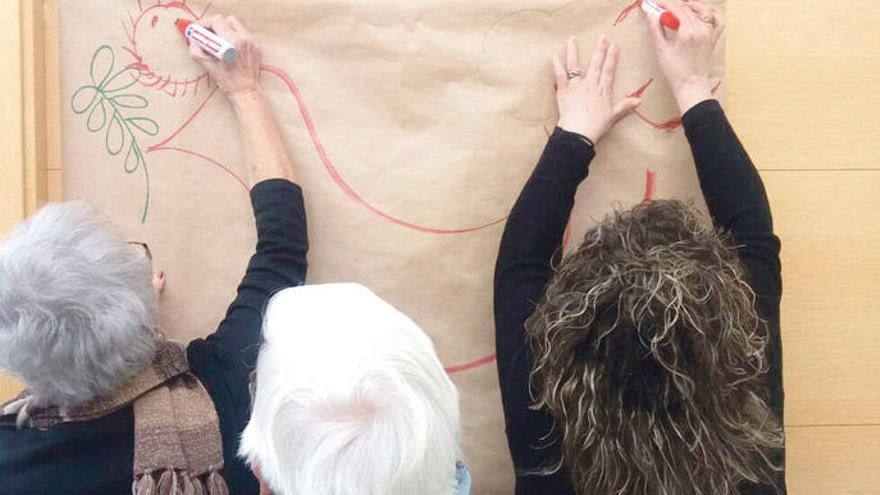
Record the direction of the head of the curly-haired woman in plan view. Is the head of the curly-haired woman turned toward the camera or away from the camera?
away from the camera

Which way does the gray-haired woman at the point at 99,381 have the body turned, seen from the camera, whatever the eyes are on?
away from the camera

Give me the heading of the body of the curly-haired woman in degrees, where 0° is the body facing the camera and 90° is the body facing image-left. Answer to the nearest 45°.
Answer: approximately 180°

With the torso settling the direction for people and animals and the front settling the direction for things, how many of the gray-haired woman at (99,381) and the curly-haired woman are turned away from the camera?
2
